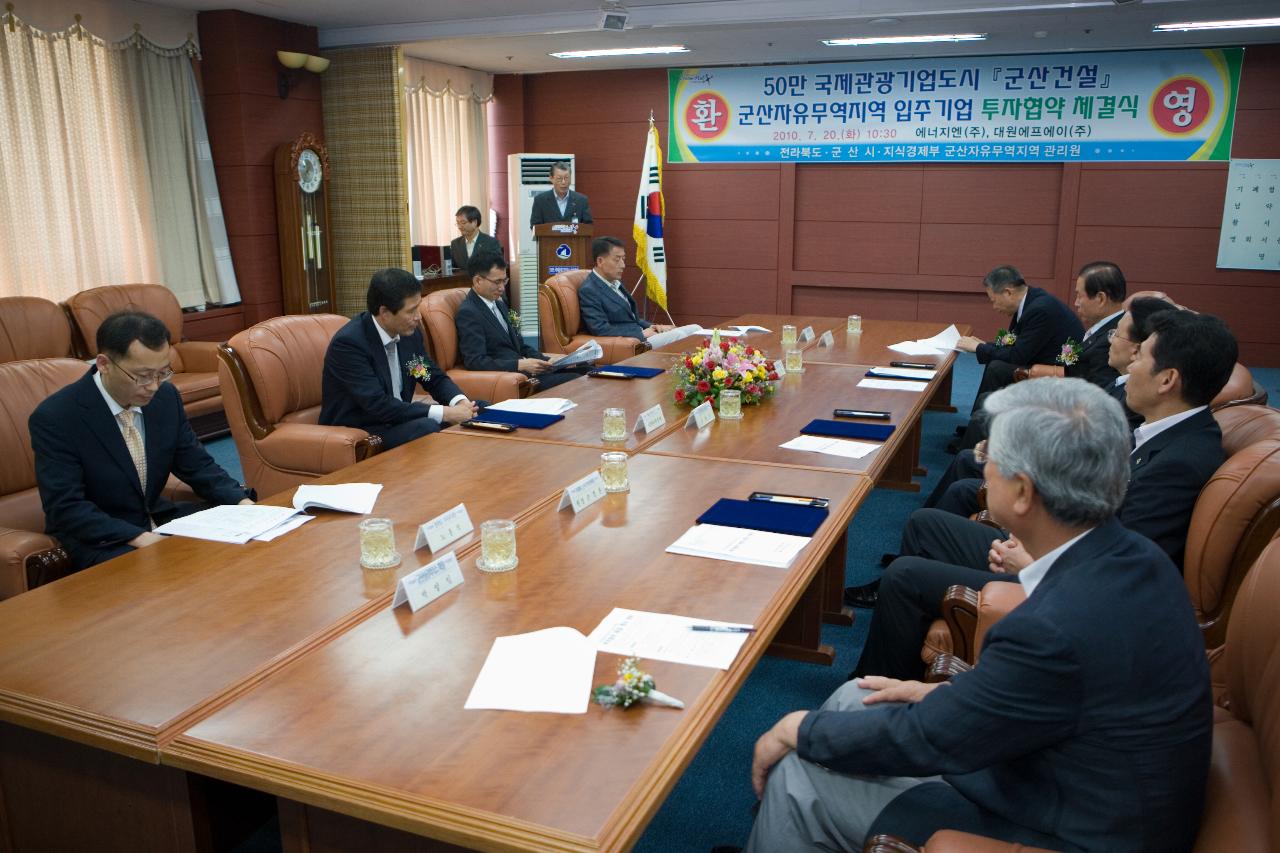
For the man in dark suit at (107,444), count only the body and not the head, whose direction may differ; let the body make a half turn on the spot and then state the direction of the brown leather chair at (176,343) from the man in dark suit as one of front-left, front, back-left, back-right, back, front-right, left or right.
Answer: front-right

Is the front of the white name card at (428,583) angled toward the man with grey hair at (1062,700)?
yes

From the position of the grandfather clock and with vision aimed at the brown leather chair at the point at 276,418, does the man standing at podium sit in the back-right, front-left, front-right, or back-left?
back-left

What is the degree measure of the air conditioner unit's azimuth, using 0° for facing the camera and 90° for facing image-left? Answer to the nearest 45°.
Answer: approximately 0°

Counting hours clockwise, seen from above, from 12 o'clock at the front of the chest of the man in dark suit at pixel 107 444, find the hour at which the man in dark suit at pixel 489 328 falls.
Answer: the man in dark suit at pixel 489 328 is roughly at 9 o'clock from the man in dark suit at pixel 107 444.

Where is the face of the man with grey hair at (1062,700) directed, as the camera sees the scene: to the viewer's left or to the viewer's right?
to the viewer's left

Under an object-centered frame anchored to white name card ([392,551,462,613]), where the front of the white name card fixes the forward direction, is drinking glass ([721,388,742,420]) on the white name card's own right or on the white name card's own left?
on the white name card's own left
